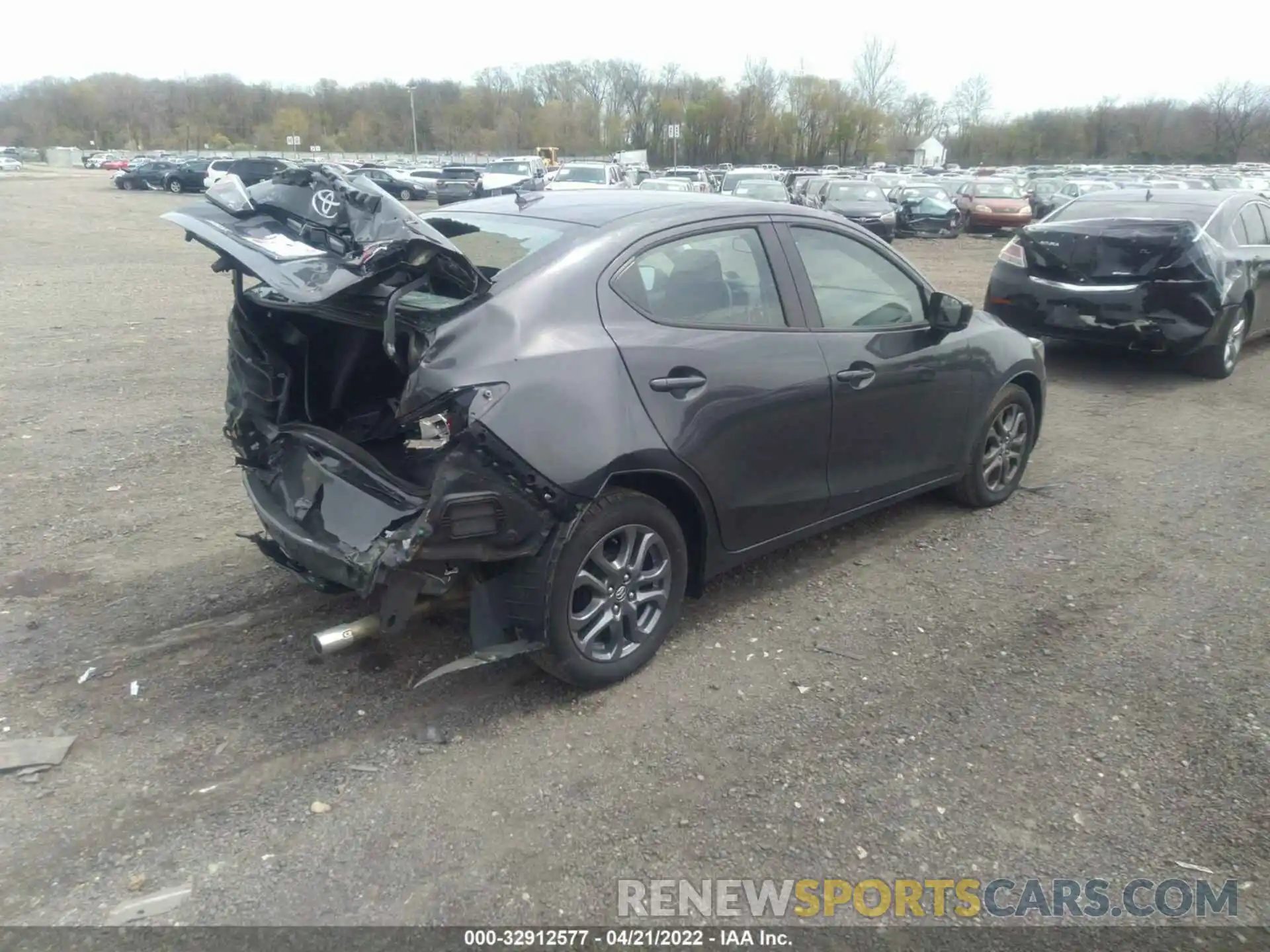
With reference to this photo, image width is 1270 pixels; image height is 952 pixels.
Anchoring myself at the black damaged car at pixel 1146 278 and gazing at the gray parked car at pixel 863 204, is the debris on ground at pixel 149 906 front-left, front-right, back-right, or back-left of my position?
back-left

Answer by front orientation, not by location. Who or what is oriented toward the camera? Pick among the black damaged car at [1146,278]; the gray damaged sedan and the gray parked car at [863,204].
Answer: the gray parked car at [863,204]

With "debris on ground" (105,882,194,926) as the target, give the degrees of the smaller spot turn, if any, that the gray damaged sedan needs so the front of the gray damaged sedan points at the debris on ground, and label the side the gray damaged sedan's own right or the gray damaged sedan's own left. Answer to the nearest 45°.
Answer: approximately 180°

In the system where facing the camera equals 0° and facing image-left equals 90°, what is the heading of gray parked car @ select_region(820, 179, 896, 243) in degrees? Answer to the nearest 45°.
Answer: approximately 0°

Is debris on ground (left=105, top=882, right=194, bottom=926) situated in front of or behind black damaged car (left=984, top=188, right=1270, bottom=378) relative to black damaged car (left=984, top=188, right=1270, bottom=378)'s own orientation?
behind

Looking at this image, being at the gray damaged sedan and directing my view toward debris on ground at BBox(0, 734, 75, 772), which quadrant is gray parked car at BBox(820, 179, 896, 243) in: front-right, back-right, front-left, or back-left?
back-right

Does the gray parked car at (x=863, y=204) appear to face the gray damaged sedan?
yes

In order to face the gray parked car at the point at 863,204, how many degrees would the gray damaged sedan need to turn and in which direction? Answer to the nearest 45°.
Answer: approximately 45° to its left

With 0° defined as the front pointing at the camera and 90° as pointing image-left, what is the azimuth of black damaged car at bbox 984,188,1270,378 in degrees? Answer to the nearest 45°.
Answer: approximately 225°

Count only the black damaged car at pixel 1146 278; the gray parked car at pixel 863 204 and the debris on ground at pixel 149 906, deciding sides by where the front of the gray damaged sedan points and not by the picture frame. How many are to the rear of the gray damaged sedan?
1

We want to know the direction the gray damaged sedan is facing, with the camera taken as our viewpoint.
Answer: facing away from the viewer and to the right of the viewer

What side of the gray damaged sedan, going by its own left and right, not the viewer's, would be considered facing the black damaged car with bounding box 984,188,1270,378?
front

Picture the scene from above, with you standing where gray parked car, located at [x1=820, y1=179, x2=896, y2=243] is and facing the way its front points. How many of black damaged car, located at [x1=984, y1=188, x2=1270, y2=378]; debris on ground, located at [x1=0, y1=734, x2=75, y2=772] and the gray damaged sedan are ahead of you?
3

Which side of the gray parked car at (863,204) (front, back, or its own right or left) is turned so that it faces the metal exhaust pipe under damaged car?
front

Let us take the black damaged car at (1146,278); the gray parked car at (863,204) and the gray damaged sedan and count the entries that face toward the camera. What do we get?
1
